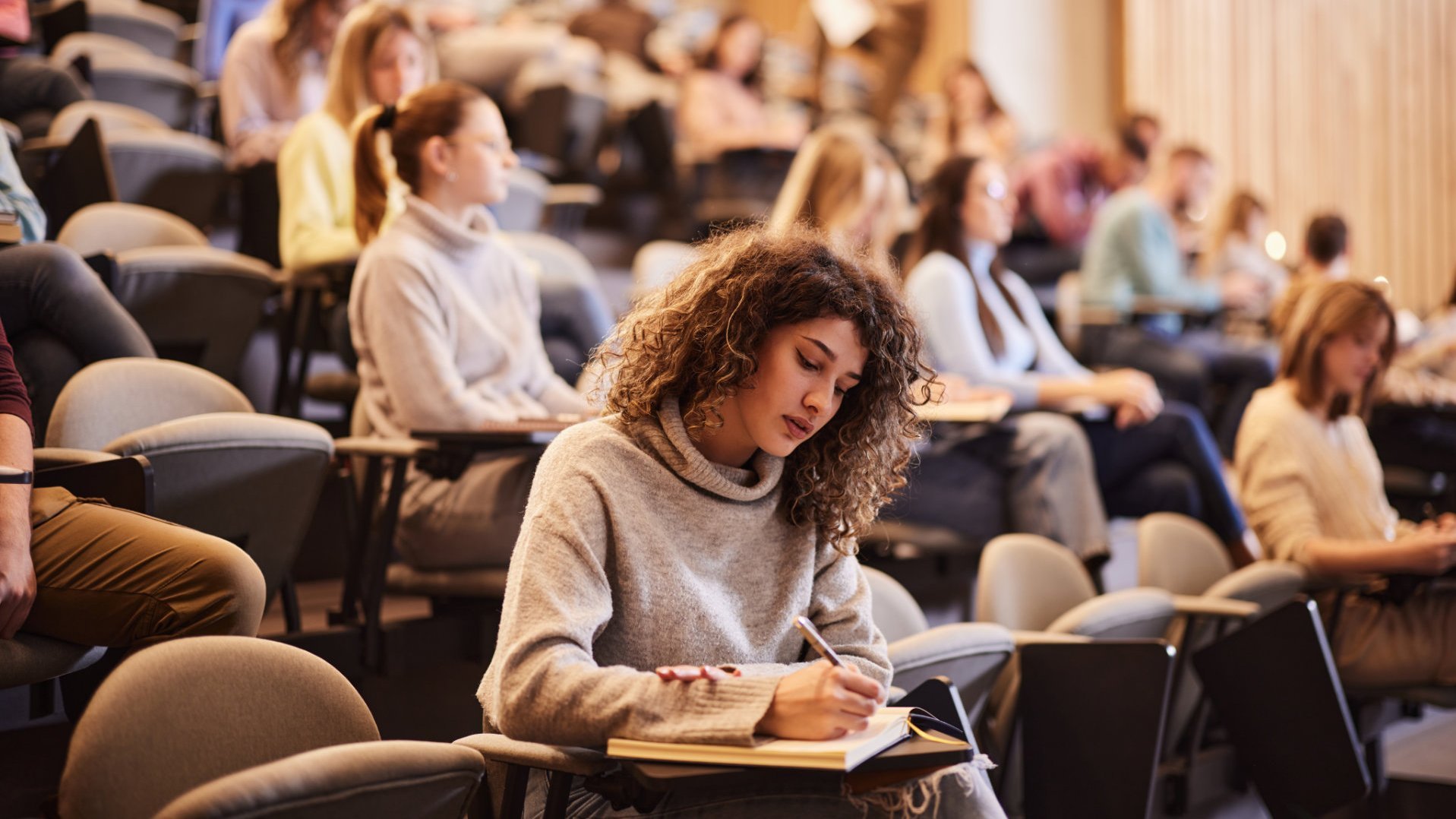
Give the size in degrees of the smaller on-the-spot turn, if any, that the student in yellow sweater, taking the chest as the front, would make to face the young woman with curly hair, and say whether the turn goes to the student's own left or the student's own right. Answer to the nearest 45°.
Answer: approximately 45° to the student's own right

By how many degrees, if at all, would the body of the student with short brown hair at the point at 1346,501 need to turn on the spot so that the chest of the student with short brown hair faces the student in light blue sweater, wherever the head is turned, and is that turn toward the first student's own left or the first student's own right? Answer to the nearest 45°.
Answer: approximately 135° to the first student's own left

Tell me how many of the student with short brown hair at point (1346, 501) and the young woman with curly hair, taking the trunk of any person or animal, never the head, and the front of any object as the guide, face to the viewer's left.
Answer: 0

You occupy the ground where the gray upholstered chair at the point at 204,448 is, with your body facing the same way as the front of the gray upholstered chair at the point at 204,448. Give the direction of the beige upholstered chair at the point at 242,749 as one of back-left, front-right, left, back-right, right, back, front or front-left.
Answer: front-right

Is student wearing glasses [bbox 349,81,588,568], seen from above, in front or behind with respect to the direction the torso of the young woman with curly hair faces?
behind

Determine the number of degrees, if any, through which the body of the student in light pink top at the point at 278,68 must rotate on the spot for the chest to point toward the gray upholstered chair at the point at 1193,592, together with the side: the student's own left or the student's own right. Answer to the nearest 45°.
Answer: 0° — they already face it

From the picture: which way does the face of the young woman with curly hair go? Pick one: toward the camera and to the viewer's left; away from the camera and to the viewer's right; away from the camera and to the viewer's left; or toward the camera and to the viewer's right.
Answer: toward the camera and to the viewer's right

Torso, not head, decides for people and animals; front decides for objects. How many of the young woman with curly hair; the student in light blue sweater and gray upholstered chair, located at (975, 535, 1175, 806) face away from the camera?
0

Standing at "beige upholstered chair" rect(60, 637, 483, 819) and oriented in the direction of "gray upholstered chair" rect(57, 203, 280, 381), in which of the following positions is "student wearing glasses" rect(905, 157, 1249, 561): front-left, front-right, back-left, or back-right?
front-right

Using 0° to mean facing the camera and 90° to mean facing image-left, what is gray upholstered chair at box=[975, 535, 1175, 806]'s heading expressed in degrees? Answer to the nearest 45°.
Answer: approximately 315°

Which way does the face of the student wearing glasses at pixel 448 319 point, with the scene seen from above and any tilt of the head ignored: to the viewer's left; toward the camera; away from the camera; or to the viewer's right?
to the viewer's right

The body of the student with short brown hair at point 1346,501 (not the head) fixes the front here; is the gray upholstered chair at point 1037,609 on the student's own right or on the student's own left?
on the student's own right

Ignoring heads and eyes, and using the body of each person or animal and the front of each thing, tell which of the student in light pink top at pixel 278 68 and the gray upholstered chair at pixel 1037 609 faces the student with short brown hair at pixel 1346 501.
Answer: the student in light pink top

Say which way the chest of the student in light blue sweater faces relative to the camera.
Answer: to the viewer's right

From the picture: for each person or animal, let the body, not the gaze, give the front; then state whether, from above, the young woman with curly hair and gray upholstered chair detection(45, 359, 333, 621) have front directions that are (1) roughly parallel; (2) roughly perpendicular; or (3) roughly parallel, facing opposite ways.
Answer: roughly parallel
